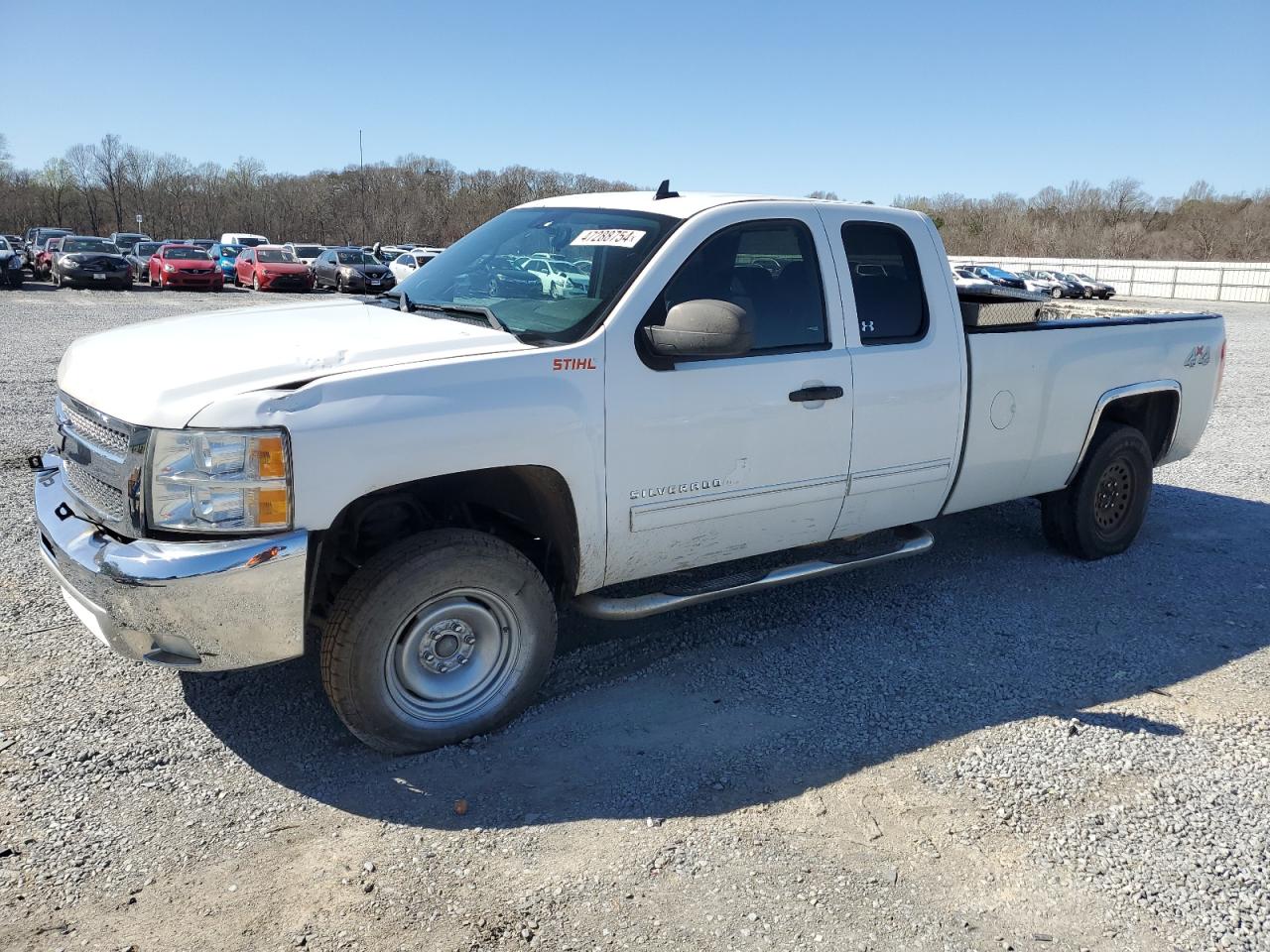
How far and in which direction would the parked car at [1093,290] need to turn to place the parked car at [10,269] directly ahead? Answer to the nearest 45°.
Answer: approximately 90° to its right

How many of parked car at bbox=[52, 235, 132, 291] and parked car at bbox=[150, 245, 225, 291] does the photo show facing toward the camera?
2

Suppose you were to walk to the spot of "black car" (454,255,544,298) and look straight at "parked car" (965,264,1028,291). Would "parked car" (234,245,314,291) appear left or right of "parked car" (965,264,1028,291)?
left

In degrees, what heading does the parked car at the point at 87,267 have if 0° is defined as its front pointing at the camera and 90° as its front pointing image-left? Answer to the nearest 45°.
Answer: approximately 0°

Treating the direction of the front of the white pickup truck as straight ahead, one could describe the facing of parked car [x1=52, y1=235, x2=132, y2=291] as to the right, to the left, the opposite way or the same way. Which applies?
to the left

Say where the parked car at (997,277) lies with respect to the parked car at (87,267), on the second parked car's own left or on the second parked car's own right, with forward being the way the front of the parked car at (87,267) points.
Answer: on the second parked car's own left

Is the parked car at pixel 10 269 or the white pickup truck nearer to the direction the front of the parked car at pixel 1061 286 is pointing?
the white pickup truck

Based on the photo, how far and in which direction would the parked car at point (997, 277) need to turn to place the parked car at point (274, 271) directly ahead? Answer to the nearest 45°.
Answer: approximately 90° to its right

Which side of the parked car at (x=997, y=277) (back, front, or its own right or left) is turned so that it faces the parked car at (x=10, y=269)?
right
